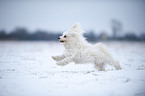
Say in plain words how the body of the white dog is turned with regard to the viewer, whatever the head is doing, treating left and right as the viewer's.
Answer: facing to the left of the viewer
